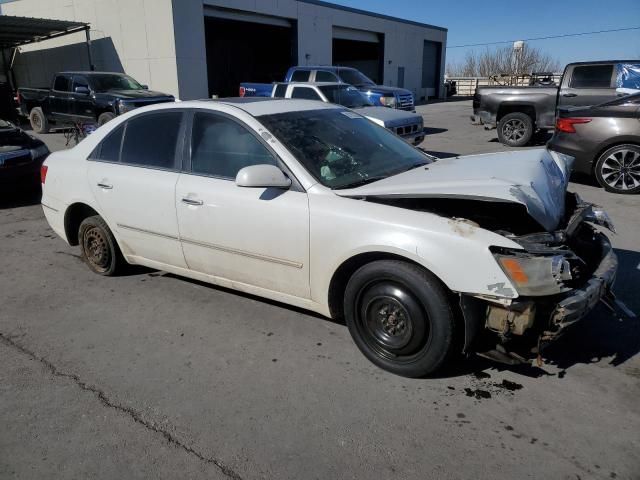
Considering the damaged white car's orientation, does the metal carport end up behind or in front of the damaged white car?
behind

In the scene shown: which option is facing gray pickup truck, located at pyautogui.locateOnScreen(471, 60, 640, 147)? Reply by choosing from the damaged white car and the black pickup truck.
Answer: the black pickup truck

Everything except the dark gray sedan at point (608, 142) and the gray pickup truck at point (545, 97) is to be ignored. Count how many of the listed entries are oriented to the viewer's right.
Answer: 2

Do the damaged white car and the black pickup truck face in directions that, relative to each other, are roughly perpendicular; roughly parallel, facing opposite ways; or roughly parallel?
roughly parallel

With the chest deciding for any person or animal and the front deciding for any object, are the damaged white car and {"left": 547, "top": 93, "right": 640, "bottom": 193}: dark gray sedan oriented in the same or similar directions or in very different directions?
same or similar directions

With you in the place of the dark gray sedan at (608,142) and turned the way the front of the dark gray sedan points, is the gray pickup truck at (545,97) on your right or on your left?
on your left

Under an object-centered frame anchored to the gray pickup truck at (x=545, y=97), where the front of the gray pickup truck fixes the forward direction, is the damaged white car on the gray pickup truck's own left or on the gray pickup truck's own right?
on the gray pickup truck's own right

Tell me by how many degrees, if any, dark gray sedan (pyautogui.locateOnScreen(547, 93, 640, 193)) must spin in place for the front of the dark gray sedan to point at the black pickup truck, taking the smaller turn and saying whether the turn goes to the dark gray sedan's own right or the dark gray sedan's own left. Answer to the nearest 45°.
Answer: approximately 180°

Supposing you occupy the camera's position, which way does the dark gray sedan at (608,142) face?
facing to the right of the viewer

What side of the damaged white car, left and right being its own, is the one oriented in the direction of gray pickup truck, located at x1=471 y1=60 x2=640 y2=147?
left

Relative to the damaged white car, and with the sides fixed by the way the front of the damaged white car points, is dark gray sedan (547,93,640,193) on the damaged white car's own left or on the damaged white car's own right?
on the damaged white car's own left

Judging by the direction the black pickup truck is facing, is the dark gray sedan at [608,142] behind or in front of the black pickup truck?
in front

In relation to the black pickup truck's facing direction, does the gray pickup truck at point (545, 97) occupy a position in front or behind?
in front

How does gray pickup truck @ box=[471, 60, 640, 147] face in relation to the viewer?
to the viewer's right

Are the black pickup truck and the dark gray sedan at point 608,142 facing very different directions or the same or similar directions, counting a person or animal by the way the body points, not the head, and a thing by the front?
same or similar directions

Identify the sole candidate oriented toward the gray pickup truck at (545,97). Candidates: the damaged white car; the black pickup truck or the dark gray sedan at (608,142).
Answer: the black pickup truck

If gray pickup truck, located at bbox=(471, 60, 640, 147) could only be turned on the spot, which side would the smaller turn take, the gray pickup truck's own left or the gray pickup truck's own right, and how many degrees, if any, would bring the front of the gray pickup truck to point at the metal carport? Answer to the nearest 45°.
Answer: approximately 180°

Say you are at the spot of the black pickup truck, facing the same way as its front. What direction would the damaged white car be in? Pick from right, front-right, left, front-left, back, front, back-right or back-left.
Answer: front-right

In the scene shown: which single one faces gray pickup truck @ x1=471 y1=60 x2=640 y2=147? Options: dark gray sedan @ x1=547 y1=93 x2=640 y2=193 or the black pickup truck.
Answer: the black pickup truck
